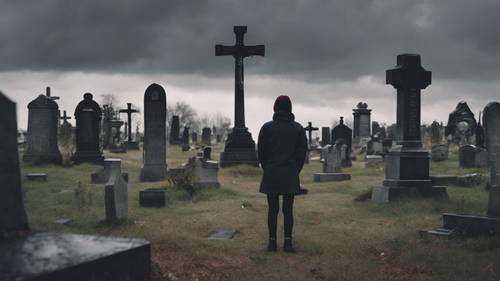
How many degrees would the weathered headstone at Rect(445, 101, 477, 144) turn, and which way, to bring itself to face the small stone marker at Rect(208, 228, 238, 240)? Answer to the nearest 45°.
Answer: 0° — it already faces it

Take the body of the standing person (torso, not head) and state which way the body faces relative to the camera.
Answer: away from the camera

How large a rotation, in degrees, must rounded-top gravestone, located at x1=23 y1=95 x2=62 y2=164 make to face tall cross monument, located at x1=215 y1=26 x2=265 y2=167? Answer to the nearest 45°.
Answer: approximately 90° to its left

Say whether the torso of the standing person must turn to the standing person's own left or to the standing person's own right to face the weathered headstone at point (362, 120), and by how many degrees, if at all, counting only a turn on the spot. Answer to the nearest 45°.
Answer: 0° — they already face it

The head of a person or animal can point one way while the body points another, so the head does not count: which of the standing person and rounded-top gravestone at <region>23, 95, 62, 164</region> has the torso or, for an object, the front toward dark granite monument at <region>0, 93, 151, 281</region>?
the rounded-top gravestone

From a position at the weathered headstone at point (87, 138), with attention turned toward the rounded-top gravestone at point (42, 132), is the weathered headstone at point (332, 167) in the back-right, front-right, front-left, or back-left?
back-left

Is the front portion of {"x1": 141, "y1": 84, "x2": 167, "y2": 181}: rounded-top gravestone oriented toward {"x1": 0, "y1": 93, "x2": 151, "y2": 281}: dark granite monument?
yes

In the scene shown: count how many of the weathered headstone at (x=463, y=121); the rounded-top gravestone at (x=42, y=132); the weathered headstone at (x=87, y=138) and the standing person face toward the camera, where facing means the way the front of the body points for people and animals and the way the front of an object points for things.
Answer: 3

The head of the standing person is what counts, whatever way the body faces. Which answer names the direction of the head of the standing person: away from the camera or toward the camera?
away from the camera

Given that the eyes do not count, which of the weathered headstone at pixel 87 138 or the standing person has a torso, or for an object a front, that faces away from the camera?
the standing person

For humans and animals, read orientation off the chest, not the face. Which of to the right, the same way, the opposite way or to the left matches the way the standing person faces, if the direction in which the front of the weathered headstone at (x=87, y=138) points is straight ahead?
the opposite way

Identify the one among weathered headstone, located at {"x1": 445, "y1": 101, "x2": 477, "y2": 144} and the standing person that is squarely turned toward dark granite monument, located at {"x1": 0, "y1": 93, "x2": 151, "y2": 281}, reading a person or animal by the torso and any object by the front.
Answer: the weathered headstone

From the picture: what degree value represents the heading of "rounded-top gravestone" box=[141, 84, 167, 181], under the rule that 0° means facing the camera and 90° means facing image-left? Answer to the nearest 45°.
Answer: approximately 0°
